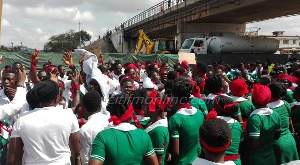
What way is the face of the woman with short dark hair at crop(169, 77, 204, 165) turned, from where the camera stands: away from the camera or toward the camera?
away from the camera

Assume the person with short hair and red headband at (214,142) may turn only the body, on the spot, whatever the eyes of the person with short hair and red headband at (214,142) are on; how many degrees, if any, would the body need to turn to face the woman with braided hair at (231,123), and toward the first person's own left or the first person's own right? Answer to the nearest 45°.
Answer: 0° — they already face them

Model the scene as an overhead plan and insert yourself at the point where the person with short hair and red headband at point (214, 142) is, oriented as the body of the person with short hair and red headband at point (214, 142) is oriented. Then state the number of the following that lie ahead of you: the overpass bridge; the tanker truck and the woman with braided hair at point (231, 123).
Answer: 3

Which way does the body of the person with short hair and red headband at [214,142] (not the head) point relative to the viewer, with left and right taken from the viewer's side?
facing away from the viewer

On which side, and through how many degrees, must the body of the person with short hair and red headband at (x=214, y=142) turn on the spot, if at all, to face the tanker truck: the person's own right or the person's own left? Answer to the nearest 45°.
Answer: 0° — they already face it

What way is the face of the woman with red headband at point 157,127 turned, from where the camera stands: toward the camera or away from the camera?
away from the camera

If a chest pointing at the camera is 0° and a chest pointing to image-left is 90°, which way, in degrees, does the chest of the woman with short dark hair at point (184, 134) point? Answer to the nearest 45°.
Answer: approximately 180°

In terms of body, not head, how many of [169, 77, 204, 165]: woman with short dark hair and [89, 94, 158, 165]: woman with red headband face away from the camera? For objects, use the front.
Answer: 2

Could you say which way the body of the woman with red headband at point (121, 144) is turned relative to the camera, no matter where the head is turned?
away from the camera

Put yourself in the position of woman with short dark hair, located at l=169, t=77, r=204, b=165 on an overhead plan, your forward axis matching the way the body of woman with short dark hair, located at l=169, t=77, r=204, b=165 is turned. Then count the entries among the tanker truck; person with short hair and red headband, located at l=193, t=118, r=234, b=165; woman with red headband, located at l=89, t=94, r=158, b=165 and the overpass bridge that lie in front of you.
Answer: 2
